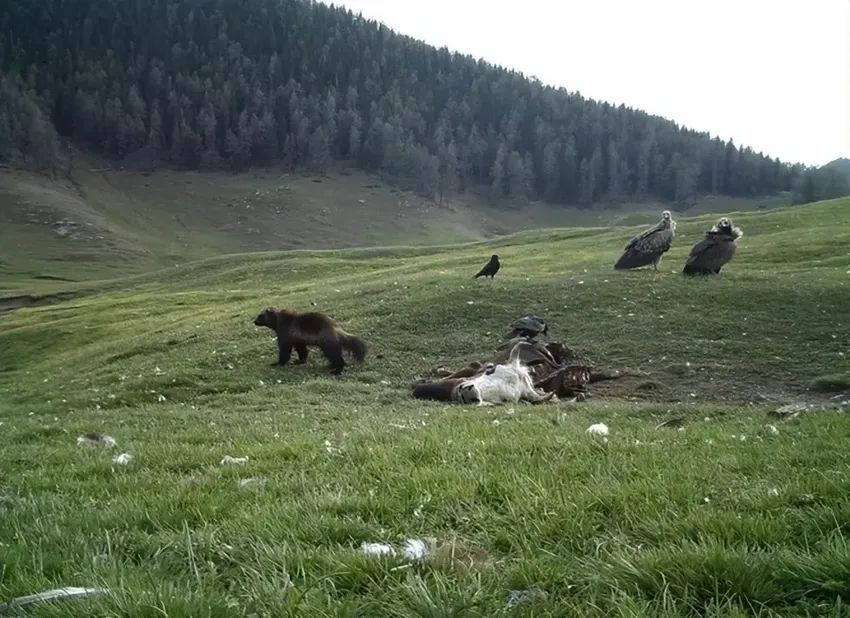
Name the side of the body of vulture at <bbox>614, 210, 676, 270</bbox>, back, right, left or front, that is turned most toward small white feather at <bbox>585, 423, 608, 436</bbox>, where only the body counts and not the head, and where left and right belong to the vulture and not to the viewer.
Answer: right

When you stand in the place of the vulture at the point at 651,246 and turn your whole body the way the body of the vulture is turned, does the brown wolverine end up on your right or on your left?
on your right

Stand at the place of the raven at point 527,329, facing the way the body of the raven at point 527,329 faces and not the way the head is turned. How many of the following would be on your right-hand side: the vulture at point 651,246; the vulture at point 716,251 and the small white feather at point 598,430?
1

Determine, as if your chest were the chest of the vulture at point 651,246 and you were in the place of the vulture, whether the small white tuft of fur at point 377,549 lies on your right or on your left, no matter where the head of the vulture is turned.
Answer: on your right

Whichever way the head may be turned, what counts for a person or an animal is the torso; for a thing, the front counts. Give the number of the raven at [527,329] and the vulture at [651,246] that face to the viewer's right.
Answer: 2

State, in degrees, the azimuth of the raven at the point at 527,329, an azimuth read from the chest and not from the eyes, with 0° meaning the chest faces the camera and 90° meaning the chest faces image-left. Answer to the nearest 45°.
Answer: approximately 270°

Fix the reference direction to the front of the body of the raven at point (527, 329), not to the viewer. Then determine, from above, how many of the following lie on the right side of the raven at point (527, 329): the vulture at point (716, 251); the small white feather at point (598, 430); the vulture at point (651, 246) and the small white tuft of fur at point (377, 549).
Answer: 2

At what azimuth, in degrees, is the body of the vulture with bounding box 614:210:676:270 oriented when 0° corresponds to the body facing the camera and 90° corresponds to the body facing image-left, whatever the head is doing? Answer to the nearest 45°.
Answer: approximately 270°

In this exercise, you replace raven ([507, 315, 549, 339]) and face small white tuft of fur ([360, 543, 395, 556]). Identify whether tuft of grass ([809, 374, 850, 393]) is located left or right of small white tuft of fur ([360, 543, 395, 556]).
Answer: left
